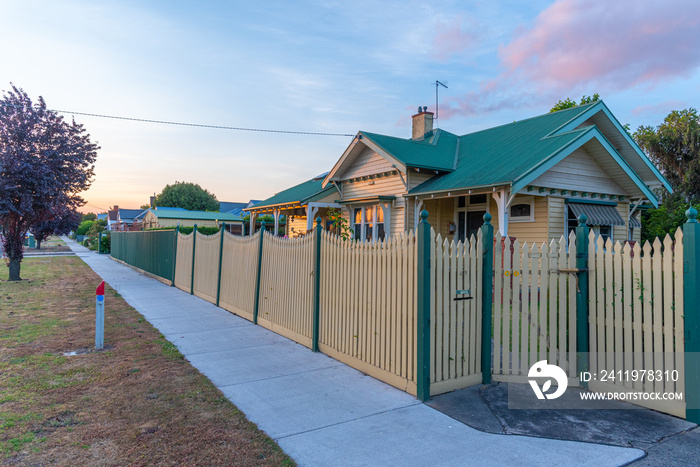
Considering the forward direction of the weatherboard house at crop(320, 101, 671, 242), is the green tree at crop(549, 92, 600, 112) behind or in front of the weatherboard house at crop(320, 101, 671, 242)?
behind

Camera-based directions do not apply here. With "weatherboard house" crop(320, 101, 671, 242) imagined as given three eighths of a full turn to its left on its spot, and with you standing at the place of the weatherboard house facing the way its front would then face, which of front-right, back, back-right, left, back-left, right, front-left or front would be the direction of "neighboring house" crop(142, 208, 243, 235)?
back-left

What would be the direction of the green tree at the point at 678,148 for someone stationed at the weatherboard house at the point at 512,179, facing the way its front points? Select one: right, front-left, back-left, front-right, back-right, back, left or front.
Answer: back

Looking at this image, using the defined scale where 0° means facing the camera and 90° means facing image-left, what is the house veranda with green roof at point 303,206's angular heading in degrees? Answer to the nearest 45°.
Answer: approximately 45°

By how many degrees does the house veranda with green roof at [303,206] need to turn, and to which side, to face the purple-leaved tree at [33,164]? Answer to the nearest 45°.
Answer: approximately 45° to its right

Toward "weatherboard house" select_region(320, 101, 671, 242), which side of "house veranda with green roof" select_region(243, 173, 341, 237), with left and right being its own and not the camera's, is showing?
left

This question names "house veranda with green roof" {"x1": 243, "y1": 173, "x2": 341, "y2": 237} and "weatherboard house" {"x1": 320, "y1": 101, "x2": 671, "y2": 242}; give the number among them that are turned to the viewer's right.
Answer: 0

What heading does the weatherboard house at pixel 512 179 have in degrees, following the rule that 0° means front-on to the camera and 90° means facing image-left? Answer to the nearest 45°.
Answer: approximately 45°
